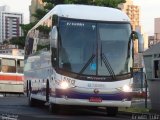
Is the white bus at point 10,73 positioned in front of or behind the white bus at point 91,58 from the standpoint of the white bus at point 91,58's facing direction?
behind

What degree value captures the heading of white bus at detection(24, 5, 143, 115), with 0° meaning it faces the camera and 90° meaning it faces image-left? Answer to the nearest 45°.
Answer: approximately 0°
